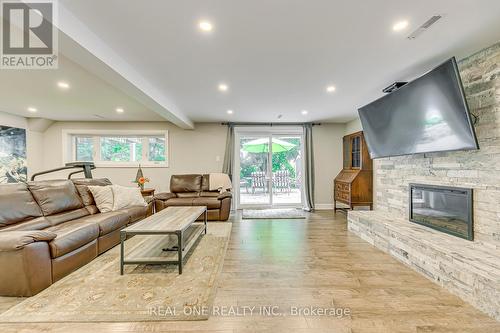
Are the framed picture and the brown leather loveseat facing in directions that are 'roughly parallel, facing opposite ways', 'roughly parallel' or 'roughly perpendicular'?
roughly perpendicular

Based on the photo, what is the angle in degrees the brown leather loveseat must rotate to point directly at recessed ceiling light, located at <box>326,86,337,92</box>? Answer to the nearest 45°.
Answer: approximately 45° to its left

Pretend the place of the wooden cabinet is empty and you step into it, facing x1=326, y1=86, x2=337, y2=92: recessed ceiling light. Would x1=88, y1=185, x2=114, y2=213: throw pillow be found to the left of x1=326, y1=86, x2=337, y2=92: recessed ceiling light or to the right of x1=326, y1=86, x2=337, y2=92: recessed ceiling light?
right

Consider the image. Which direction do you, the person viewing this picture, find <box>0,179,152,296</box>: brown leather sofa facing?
facing the viewer and to the right of the viewer

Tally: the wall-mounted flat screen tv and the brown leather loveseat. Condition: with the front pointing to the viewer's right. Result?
0

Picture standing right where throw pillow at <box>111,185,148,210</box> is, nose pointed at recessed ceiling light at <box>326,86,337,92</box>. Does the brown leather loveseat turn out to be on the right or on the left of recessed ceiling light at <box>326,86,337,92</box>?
left

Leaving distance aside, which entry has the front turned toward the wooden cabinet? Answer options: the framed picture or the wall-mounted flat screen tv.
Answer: the framed picture

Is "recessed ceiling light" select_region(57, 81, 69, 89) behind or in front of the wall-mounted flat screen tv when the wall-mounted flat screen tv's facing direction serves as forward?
in front

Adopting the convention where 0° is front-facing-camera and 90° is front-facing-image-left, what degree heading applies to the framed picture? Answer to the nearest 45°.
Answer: approximately 315°

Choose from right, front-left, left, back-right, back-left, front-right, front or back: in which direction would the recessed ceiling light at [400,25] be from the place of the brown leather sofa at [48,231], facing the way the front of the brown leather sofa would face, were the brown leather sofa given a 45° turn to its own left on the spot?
front-right

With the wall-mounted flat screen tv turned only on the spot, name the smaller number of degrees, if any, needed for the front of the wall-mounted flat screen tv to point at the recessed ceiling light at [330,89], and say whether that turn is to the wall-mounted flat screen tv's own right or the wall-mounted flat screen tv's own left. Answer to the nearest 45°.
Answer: approximately 45° to the wall-mounted flat screen tv's own right

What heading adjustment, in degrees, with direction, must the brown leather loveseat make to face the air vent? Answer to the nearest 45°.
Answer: approximately 45° to its left

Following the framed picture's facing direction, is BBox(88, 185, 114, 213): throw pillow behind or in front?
in front

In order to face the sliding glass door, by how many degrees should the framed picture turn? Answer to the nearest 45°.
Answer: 0° — it already faces it

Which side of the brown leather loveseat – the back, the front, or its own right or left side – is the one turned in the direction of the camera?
front

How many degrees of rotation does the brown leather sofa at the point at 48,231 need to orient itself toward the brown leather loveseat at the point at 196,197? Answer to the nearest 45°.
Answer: approximately 90° to its left

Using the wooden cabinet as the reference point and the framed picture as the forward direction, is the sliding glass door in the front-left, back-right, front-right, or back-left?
front-right

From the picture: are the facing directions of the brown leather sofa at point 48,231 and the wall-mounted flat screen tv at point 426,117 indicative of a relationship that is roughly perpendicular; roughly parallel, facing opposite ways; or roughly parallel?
roughly parallel, facing opposite ways
